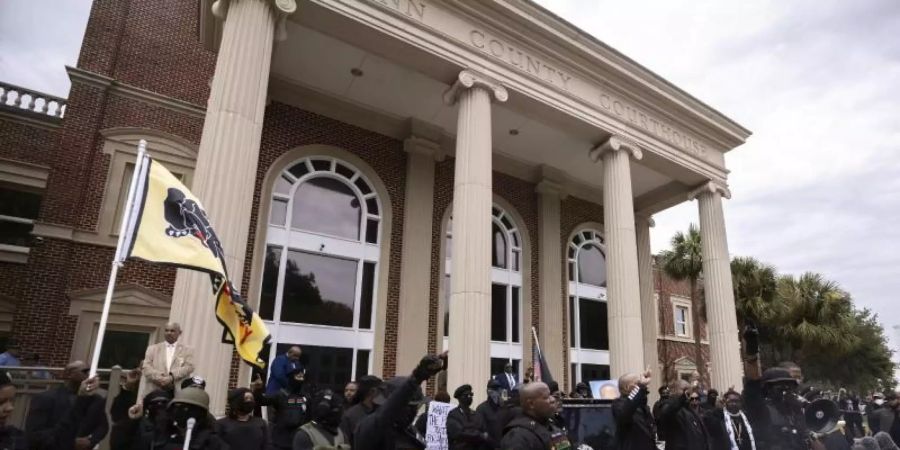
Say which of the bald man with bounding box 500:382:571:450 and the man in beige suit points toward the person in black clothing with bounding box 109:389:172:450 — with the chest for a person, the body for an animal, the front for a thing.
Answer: the man in beige suit

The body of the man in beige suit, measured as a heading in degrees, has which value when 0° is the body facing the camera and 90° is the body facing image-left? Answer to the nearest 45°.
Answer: approximately 0°

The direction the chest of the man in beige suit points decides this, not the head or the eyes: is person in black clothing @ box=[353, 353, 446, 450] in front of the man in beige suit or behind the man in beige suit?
in front

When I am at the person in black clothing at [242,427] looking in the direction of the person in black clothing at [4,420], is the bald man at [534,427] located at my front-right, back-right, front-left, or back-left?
back-left

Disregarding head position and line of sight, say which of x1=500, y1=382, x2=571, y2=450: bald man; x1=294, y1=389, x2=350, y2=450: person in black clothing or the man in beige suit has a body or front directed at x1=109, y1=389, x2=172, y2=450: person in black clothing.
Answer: the man in beige suit

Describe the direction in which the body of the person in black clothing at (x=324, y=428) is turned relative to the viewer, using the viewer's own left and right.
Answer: facing the viewer and to the right of the viewer
